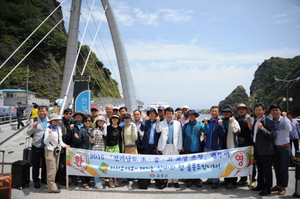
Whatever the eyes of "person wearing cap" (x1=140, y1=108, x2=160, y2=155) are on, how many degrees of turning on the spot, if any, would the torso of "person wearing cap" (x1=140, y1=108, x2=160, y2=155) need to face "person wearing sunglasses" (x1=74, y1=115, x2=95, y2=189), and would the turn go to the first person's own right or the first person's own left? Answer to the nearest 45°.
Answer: approximately 90° to the first person's own right

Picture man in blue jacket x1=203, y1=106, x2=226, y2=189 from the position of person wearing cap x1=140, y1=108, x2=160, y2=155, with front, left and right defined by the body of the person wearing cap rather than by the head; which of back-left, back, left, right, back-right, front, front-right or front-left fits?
left

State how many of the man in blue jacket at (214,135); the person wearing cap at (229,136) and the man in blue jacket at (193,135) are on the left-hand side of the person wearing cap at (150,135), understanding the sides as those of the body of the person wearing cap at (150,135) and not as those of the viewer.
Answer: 3

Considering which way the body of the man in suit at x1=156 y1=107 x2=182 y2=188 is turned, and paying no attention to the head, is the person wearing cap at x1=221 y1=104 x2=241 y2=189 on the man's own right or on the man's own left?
on the man's own left

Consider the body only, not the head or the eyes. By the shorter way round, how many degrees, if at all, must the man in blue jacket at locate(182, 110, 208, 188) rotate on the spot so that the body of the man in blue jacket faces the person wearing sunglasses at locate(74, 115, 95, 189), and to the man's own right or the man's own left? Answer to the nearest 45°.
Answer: approximately 90° to the man's own right

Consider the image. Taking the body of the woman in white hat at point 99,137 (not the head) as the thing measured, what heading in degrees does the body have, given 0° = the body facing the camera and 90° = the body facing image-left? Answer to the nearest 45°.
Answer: approximately 0°

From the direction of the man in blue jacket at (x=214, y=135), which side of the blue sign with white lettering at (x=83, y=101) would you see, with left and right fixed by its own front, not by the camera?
front

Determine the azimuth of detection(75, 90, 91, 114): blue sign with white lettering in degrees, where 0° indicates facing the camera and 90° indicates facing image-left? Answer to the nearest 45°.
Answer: approximately 0°

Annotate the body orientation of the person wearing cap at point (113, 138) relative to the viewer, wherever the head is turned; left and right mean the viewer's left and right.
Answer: facing the viewer

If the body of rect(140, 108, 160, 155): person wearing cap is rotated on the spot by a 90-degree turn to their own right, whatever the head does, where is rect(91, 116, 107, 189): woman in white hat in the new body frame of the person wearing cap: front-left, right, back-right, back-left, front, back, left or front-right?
front

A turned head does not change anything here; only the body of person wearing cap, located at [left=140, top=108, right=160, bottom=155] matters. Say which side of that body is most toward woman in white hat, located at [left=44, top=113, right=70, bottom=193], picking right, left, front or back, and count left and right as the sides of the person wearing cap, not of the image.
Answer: right

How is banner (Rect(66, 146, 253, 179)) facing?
toward the camera

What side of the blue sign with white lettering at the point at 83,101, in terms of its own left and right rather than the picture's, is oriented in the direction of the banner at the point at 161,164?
front

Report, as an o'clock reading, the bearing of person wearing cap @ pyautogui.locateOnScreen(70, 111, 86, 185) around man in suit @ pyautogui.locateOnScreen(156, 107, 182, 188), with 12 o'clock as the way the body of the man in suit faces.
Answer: The person wearing cap is roughly at 3 o'clock from the man in suit.
